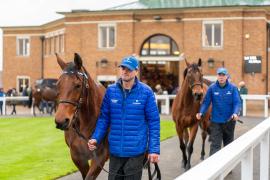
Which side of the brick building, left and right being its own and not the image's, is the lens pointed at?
front

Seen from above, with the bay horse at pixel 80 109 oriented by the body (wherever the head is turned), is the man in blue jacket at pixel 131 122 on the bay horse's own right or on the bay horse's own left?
on the bay horse's own left

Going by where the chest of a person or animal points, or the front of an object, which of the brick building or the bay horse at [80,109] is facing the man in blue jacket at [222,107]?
the brick building

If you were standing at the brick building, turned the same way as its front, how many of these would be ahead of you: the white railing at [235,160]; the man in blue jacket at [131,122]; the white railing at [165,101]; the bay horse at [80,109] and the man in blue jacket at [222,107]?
5

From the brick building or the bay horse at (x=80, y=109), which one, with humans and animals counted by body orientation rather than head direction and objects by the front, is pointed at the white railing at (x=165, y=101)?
the brick building

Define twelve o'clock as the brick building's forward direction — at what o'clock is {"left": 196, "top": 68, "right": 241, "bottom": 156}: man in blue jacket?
The man in blue jacket is roughly at 12 o'clock from the brick building.

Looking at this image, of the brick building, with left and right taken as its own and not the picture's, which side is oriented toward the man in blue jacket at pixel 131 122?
front

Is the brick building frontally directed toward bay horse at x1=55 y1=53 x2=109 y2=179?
yes

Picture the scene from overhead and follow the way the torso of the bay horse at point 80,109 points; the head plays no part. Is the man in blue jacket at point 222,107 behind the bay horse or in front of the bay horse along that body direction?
behind

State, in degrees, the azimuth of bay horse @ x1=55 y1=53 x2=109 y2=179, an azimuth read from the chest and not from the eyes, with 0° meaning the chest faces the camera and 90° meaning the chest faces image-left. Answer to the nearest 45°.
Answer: approximately 45°

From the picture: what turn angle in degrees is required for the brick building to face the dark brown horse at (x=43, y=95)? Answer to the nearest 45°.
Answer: approximately 45° to its right

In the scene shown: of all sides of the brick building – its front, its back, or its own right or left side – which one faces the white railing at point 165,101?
front

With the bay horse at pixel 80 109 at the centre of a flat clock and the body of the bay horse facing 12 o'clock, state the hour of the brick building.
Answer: The brick building is roughly at 5 o'clock from the bay horse.

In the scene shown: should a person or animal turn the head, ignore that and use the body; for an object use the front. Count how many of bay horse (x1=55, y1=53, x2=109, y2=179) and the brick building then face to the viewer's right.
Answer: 0
